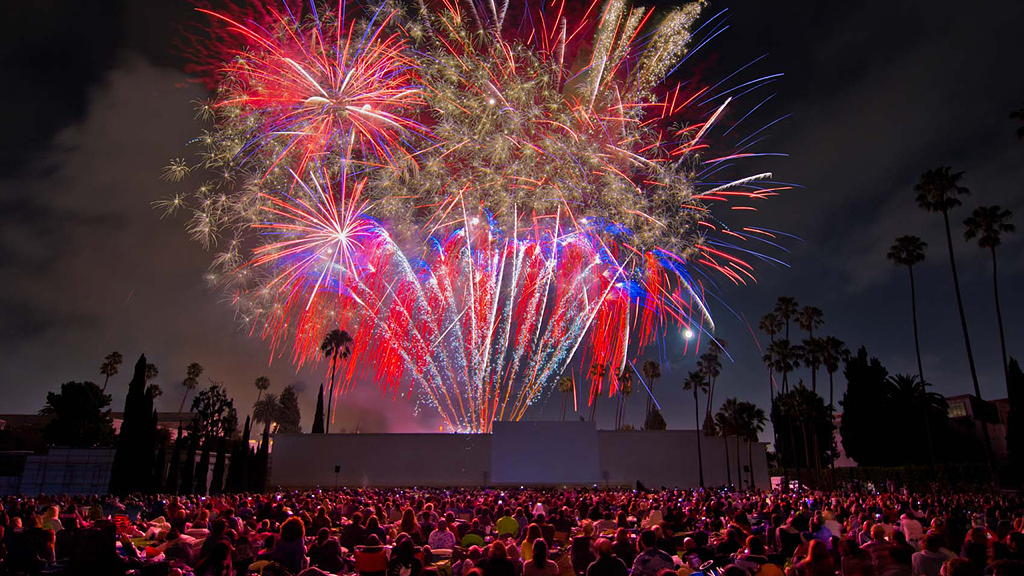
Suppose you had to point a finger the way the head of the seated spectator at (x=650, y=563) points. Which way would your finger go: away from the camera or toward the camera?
away from the camera

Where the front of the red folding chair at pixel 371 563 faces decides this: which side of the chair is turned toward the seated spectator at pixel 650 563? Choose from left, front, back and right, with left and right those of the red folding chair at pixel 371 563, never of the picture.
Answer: right

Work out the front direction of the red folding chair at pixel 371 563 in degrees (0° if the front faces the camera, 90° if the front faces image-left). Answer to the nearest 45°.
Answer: approximately 180°

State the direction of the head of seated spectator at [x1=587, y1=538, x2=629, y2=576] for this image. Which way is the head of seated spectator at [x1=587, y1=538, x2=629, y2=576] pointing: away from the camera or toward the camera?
away from the camera

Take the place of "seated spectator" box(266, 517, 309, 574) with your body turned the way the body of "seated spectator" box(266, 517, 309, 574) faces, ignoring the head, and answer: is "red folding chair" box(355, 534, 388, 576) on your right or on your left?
on your right

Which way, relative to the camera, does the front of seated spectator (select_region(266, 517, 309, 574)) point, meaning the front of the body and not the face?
away from the camera

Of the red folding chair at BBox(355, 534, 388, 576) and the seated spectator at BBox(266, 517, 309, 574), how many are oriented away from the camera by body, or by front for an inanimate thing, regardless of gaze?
2

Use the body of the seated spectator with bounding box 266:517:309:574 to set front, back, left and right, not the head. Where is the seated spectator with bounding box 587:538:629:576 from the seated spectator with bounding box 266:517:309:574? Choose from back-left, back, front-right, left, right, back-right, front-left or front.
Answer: back-right

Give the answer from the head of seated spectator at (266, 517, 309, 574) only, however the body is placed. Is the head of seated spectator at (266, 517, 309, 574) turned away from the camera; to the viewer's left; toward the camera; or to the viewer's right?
away from the camera

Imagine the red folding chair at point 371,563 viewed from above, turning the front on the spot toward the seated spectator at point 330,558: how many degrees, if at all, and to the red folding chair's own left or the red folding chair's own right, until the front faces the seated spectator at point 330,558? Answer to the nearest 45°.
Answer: approximately 45° to the red folding chair's own left
